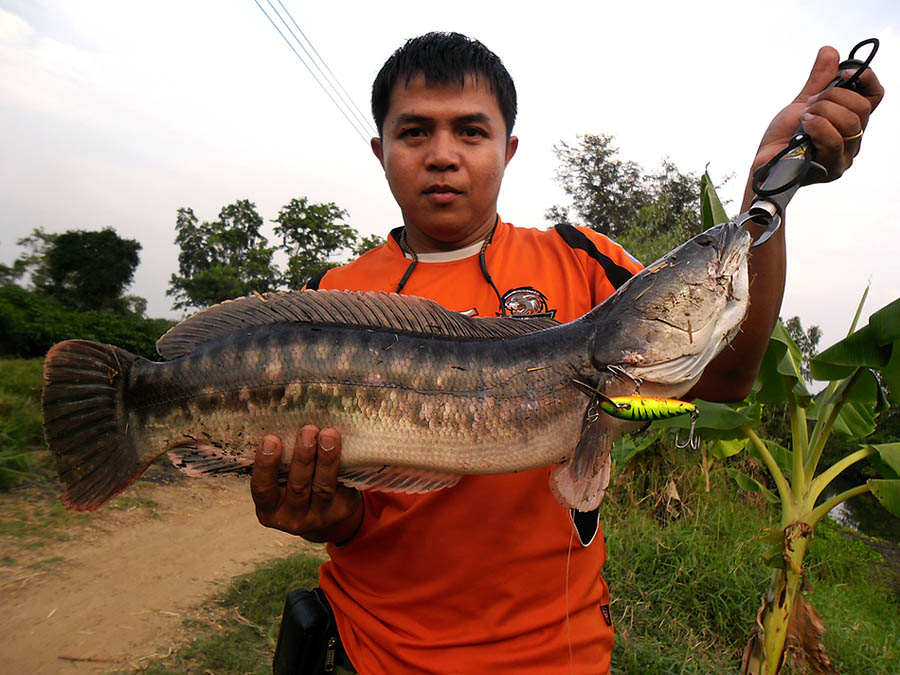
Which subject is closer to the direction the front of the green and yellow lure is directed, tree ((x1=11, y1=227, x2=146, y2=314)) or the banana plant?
the tree

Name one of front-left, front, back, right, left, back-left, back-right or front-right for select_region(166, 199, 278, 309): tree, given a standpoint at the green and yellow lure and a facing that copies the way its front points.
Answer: front-right

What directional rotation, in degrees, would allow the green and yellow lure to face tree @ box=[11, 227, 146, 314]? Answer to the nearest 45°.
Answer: approximately 45° to its right

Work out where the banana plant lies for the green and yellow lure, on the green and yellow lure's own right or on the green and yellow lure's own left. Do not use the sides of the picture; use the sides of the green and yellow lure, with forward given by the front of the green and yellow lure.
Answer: on the green and yellow lure's own right

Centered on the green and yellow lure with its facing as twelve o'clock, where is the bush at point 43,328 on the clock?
The bush is roughly at 1 o'clock from the green and yellow lure.

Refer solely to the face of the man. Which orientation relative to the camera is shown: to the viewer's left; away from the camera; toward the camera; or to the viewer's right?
toward the camera

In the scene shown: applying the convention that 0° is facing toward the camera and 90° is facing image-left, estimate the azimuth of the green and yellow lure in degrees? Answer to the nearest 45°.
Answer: approximately 90°
